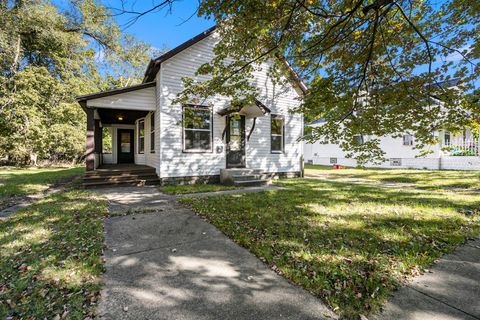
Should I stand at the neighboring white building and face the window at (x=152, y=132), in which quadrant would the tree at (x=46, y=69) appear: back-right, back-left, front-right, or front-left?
front-right

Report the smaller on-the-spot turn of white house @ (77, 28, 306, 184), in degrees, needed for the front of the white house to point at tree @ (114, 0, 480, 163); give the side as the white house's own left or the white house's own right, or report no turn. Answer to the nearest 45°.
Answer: approximately 45° to the white house's own left

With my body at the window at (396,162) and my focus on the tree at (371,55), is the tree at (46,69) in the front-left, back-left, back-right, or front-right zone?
front-right

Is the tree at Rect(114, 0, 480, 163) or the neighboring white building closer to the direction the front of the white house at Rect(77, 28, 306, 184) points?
the tree

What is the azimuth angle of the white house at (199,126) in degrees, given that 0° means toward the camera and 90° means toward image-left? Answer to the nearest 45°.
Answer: approximately 0°

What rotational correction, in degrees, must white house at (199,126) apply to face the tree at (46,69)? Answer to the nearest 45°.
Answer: approximately 135° to its right

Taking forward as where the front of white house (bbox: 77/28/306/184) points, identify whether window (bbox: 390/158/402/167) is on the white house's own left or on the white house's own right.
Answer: on the white house's own left

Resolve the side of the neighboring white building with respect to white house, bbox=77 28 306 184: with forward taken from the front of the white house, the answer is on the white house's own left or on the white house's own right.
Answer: on the white house's own left
